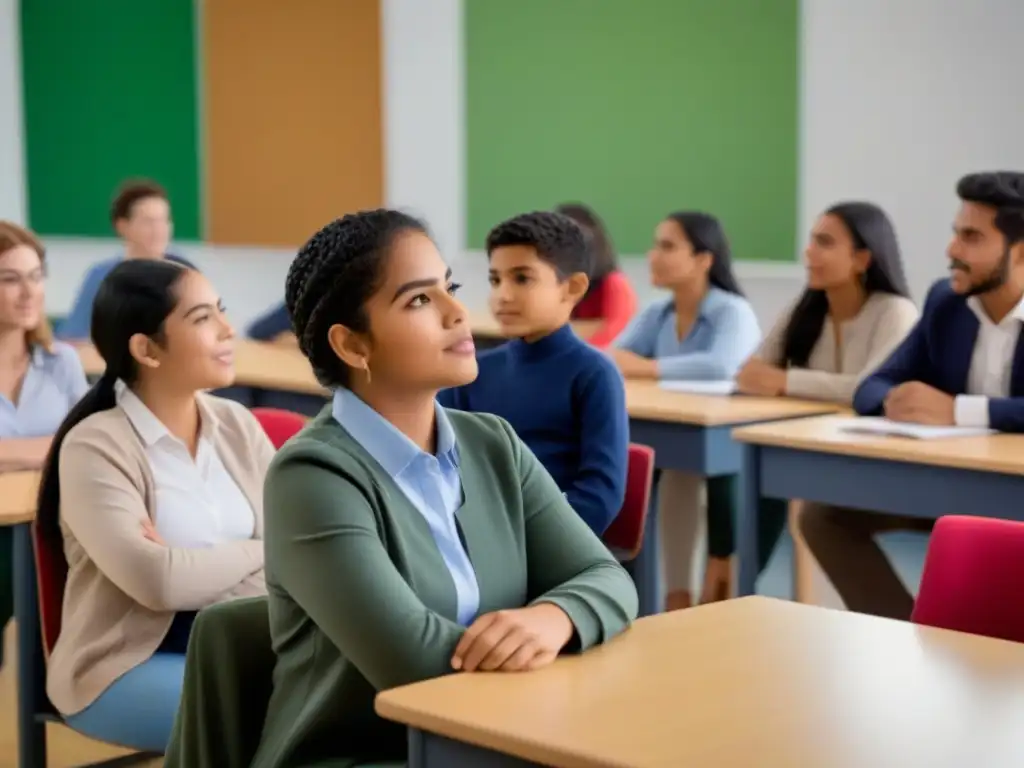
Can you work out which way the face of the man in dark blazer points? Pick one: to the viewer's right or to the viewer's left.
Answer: to the viewer's left

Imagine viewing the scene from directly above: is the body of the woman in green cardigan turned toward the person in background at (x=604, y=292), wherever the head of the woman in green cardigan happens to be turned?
no

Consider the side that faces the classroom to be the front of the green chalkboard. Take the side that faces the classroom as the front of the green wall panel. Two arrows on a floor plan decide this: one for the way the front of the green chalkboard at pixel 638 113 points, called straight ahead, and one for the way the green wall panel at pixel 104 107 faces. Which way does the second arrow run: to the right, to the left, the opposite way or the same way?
the same way

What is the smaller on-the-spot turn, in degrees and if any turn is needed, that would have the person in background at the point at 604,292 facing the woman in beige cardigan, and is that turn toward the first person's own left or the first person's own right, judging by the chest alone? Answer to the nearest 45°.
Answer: approximately 90° to the first person's own left

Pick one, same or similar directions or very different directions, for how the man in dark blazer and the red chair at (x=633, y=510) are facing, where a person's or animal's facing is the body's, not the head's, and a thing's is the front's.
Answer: same or similar directions

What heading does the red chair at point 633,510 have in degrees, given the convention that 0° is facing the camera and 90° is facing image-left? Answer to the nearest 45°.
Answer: approximately 45°

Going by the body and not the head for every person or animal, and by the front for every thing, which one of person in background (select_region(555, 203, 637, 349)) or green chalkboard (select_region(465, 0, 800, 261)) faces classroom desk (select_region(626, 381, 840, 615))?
the green chalkboard

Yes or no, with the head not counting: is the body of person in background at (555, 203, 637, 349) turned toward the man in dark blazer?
no

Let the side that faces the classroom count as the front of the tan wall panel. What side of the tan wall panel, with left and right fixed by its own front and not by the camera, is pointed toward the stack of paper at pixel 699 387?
front

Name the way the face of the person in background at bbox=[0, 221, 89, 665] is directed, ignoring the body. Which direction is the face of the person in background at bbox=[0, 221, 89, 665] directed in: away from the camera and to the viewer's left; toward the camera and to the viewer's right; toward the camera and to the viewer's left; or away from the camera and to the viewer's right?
toward the camera and to the viewer's right

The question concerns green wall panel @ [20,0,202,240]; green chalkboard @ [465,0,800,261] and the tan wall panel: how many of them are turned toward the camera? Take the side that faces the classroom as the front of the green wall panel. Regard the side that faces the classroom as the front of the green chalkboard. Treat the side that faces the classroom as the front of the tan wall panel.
3

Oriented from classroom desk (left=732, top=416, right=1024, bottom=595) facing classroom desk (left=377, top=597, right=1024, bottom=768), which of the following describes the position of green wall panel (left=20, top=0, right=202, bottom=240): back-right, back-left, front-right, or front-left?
back-right

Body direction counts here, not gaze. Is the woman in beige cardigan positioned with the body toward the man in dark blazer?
no

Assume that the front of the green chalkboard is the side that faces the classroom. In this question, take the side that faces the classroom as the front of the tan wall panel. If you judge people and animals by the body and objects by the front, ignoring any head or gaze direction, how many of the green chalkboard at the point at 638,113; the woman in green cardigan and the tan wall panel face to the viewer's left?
0

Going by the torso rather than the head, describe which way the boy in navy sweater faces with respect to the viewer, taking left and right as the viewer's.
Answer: facing the viewer and to the left of the viewer

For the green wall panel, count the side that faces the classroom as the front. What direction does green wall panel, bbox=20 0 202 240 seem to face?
toward the camera

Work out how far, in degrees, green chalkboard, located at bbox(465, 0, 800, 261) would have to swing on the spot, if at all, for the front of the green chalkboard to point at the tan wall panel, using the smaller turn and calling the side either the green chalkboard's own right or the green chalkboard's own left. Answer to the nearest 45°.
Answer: approximately 135° to the green chalkboard's own right

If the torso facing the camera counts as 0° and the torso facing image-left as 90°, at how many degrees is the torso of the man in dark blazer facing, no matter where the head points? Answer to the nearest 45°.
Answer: approximately 45°

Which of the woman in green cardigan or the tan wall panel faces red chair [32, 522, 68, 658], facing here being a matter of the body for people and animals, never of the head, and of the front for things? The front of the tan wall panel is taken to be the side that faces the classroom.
the tan wall panel
